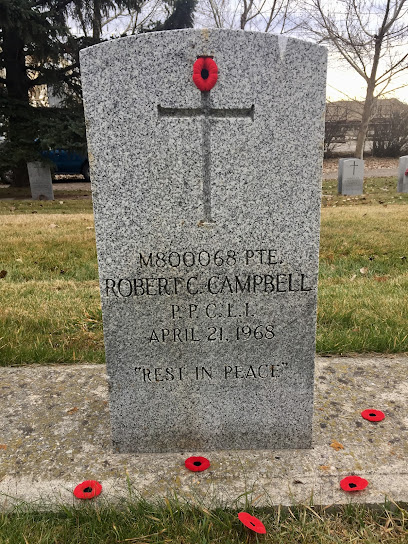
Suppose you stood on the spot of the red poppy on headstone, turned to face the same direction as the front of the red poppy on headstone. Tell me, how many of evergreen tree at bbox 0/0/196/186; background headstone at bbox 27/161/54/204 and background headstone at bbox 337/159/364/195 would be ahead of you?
0

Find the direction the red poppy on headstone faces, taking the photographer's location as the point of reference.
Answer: facing the viewer

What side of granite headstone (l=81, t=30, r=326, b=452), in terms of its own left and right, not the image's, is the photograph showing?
front

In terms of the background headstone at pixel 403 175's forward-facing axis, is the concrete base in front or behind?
in front

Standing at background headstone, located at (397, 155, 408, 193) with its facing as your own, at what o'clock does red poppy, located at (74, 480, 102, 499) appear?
The red poppy is roughly at 12 o'clock from the background headstone.

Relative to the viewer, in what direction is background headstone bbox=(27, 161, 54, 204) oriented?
toward the camera

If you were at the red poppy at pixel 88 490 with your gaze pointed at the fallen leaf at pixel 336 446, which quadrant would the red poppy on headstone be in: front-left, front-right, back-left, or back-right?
front-left

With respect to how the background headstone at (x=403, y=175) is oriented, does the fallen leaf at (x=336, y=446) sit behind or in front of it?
in front

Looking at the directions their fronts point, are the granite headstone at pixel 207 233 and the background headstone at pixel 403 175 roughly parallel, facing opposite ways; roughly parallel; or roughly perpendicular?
roughly parallel

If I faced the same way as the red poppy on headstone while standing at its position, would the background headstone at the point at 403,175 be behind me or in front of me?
behind

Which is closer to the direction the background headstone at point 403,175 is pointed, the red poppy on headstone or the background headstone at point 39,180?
the red poppy on headstone

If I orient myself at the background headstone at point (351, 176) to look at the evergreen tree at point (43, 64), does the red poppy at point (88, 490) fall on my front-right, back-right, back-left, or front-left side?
front-left

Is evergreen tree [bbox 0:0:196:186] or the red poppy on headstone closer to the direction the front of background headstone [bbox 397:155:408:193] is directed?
the red poppy on headstone

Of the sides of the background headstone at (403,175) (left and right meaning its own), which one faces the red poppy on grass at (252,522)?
front
